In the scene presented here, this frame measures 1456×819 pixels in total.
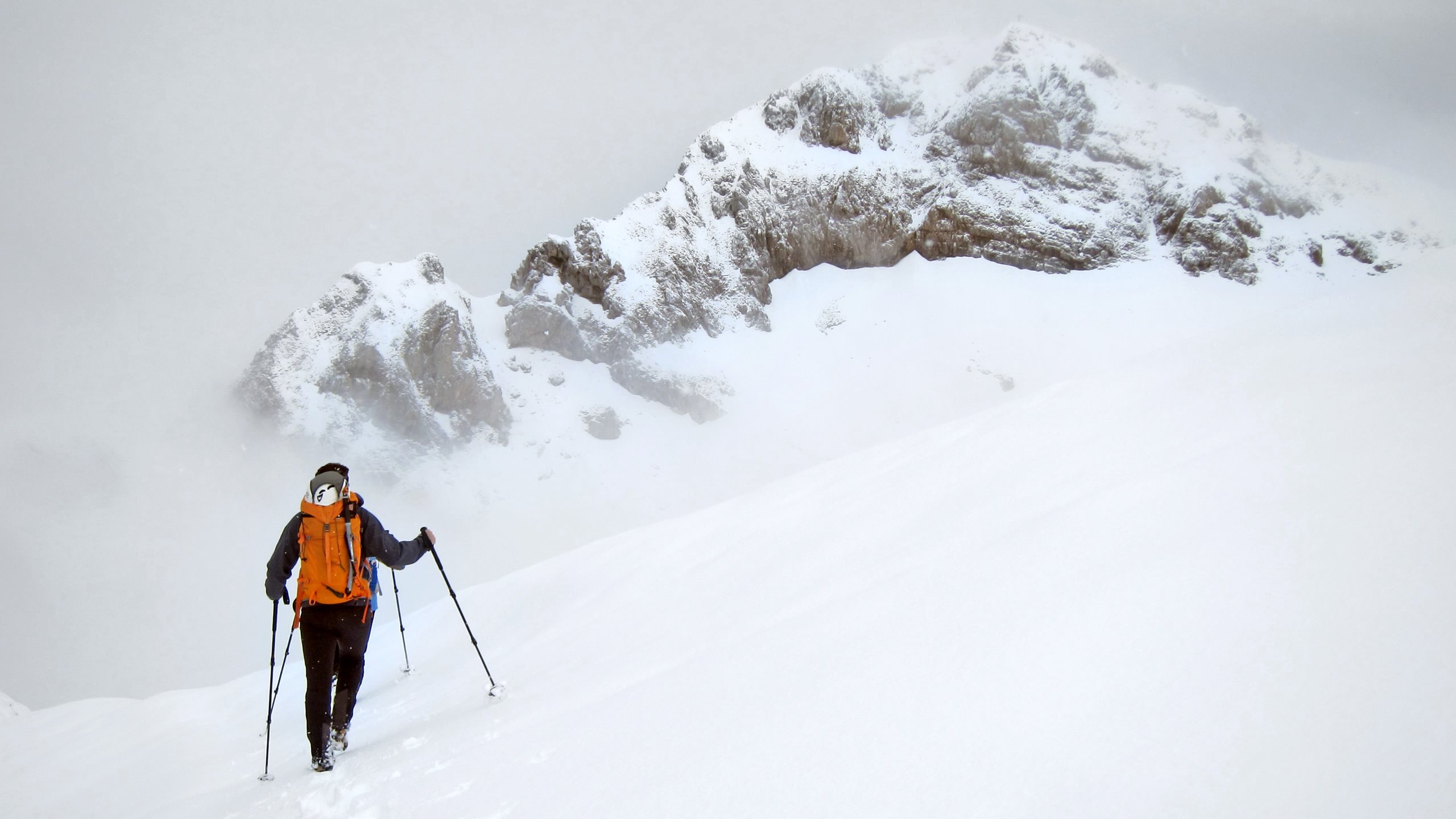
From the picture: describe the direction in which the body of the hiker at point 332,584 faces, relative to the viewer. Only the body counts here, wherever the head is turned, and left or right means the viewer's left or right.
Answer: facing away from the viewer
